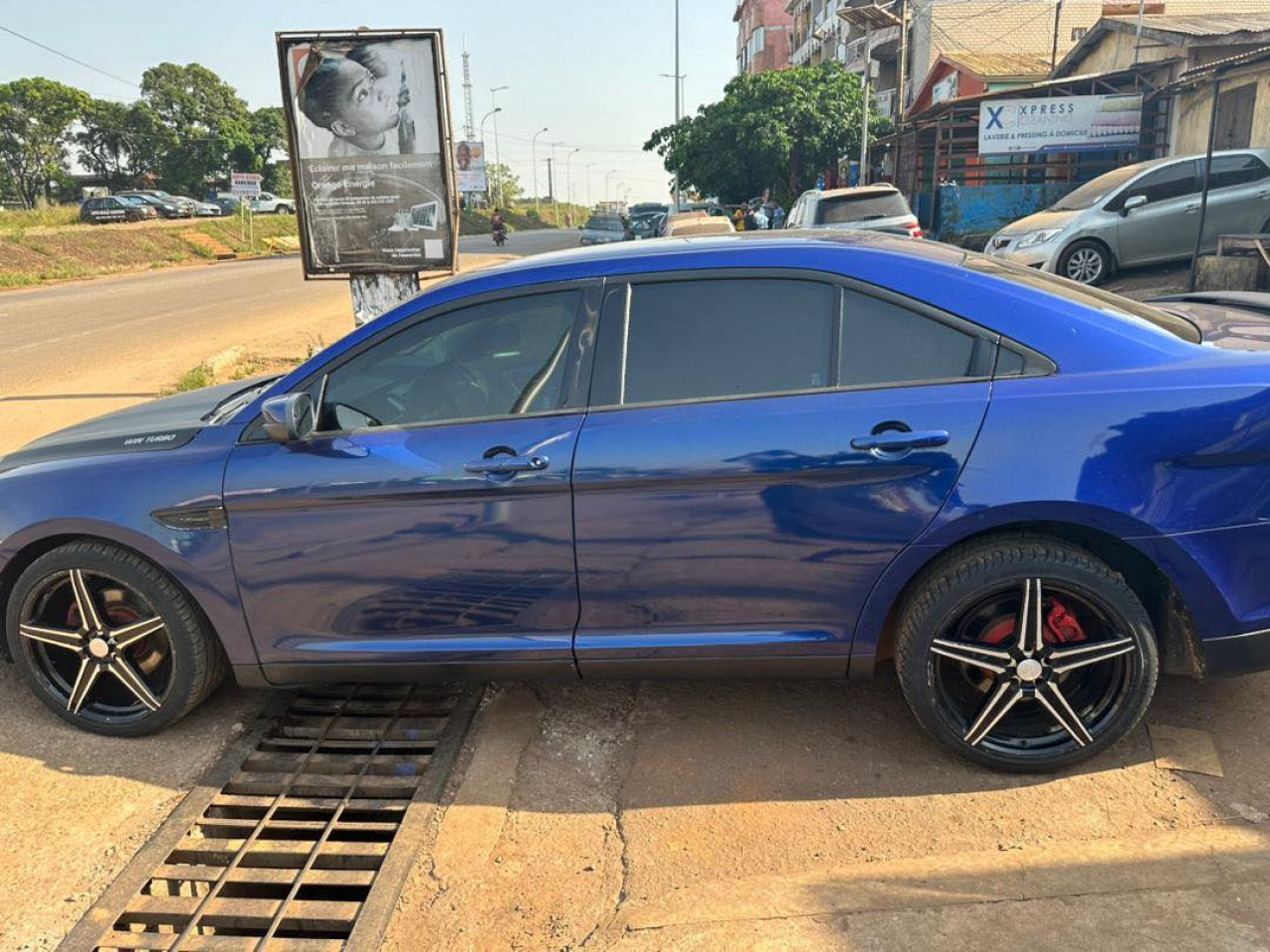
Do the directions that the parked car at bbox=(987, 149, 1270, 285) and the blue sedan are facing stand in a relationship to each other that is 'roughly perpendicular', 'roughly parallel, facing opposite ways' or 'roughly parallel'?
roughly parallel

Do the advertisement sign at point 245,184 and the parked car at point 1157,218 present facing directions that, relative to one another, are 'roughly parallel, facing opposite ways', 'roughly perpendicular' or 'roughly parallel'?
roughly perpendicular

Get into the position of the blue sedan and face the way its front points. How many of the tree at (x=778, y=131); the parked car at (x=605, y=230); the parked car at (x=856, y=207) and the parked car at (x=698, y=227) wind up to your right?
4

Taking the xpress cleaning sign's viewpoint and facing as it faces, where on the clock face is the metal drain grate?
The metal drain grate is roughly at 12 o'clock from the xpress cleaning sign.

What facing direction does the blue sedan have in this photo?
to the viewer's left

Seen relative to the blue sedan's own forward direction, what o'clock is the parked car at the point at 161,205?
The parked car is roughly at 2 o'clock from the blue sedan.

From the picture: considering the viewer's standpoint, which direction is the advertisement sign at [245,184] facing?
facing the viewer

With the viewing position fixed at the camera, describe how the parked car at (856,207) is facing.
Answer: facing away from the viewer and to the left of the viewer

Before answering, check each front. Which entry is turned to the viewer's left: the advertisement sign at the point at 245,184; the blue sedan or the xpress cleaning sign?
the blue sedan

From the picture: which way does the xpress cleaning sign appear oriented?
toward the camera

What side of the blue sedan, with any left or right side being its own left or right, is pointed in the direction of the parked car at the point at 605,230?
right

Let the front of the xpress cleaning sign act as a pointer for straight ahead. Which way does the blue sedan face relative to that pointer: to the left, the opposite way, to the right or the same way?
to the right

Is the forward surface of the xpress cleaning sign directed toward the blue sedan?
yes

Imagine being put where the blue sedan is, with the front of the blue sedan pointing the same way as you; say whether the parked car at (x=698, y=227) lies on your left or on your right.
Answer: on your right

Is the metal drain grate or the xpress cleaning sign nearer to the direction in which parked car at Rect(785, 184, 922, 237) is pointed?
the xpress cleaning sign

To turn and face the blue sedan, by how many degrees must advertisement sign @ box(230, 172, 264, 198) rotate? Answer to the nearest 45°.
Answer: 0° — it already faces it

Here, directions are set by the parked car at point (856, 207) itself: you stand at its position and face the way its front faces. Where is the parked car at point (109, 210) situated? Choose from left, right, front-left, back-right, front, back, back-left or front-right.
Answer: front

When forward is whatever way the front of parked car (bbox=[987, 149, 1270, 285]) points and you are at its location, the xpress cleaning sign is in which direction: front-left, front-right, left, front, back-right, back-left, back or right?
back-right
